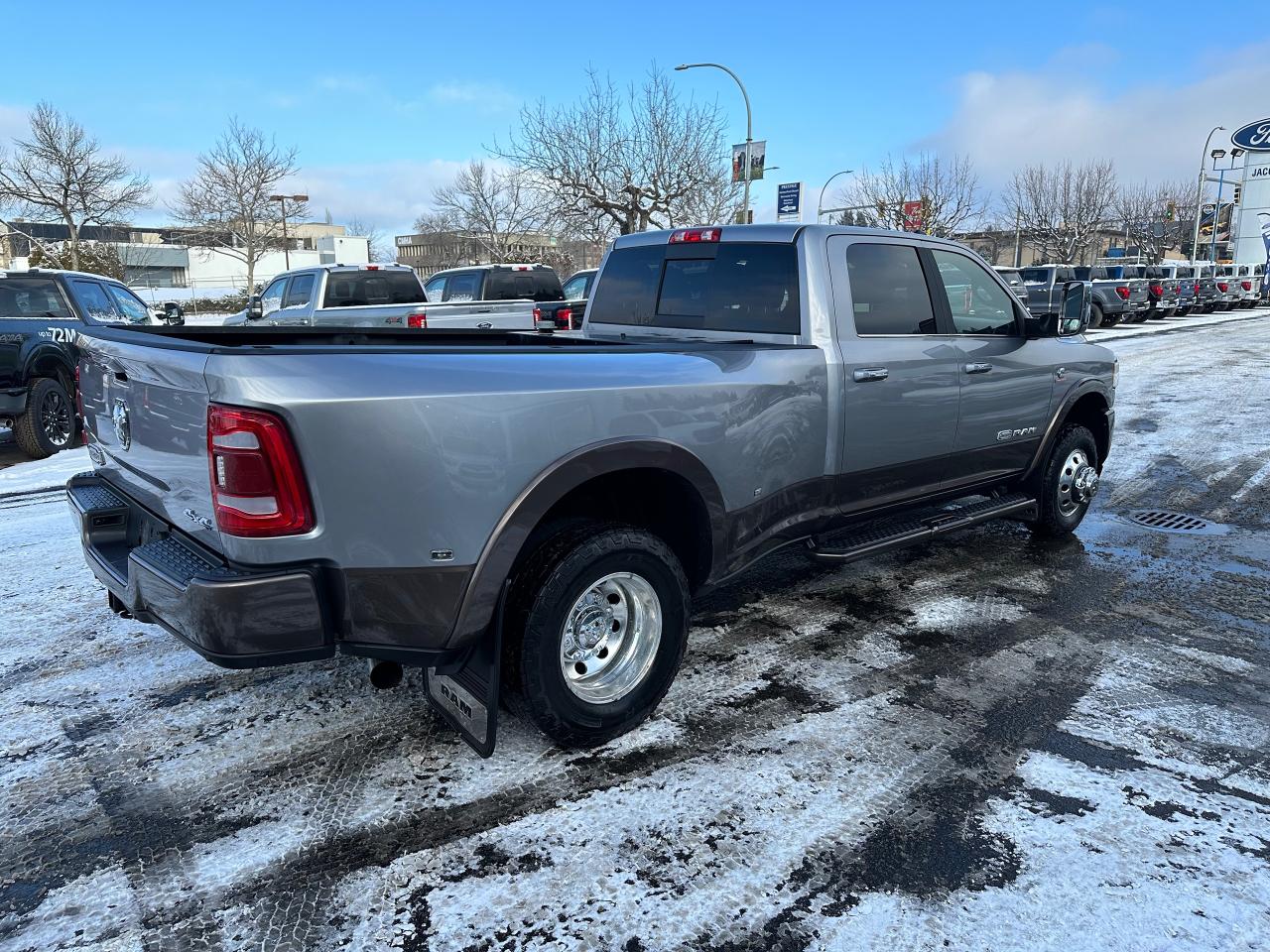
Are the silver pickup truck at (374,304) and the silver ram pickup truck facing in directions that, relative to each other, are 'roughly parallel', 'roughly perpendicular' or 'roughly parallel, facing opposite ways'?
roughly perpendicular

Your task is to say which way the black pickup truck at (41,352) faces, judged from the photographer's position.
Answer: facing away from the viewer and to the right of the viewer

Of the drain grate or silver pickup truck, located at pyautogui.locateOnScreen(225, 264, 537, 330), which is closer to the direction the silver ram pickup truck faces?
the drain grate

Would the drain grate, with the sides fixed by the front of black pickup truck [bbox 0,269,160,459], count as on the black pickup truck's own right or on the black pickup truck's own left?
on the black pickup truck's own right

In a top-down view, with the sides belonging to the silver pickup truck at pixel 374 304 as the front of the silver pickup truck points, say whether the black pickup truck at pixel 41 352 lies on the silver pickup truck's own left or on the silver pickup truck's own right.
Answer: on the silver pickup truck's own left

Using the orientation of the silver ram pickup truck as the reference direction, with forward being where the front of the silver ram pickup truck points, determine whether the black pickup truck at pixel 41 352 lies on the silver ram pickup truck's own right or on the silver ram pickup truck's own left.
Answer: on the silver ram pickup truck's own left

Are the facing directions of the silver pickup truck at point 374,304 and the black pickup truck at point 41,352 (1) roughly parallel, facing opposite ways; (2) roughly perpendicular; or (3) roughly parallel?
roughly perpendicular
